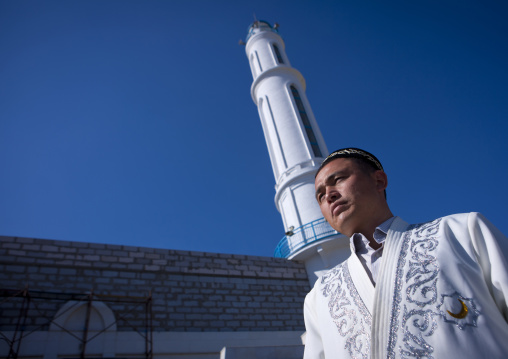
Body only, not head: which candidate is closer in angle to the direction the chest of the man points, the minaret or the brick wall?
the brick wall

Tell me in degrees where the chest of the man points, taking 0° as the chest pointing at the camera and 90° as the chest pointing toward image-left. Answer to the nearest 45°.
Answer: approximately 45°

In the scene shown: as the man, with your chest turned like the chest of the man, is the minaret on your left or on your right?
on your right

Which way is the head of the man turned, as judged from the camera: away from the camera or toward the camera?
toward the camera

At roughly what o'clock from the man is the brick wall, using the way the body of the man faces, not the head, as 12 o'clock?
The brick wall is roughly at 3 o'clock from the man.

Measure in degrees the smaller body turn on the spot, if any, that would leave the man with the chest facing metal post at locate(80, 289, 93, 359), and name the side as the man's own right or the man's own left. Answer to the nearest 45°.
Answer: approximately 90° to the man's own right

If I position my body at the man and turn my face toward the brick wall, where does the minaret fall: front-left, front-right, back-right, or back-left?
front-right

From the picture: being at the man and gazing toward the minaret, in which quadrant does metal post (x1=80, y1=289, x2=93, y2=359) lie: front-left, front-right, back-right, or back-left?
front-left

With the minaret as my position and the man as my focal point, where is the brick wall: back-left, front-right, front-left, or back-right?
front-right
